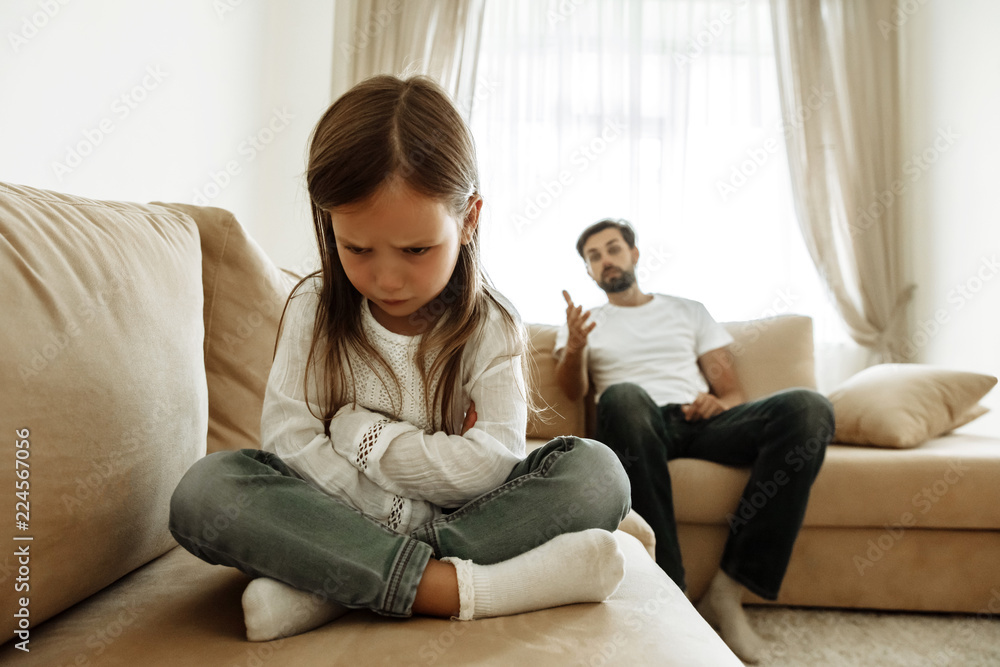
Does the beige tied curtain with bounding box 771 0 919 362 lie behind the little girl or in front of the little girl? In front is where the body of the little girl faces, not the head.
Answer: behind

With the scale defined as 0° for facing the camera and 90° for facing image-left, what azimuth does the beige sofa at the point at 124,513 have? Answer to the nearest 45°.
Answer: approximately 270°

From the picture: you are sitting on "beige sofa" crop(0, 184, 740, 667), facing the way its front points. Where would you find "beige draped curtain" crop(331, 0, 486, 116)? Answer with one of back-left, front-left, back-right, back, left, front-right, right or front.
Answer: left

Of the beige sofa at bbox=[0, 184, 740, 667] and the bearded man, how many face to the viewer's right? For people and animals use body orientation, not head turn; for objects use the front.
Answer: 1

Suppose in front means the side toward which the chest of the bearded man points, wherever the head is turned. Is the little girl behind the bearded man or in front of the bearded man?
in front

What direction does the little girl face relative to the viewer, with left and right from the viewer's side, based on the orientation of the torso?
facing the viewer

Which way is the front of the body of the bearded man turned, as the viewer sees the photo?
toward the camera

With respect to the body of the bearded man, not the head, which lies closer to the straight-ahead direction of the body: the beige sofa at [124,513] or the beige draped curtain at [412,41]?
the beige sofa

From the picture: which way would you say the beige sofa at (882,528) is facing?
toward the camera
